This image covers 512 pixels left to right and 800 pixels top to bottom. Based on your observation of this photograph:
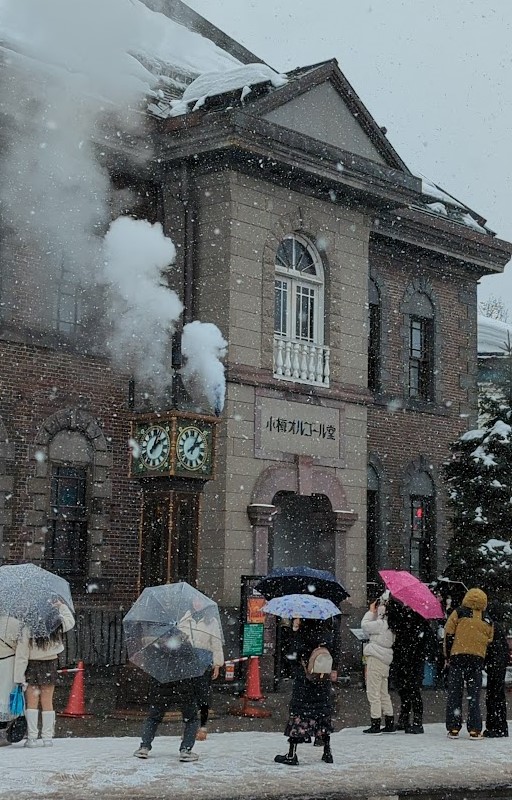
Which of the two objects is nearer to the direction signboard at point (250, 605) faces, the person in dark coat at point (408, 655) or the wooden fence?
the person in dark coat

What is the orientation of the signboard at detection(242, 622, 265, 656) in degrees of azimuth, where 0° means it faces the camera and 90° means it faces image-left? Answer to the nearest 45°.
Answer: approximately 0°

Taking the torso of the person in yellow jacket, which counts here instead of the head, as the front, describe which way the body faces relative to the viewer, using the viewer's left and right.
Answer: facing away from the viewer

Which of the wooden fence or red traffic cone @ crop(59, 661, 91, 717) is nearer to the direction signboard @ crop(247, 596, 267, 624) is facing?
the red traffic cone

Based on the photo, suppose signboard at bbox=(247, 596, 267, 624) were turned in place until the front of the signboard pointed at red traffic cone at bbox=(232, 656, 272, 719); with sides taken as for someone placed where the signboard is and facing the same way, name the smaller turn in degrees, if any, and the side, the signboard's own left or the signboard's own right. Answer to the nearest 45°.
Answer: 0° — it already faces it

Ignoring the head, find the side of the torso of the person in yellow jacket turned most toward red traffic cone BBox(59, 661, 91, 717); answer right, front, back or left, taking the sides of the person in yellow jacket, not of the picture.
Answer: left

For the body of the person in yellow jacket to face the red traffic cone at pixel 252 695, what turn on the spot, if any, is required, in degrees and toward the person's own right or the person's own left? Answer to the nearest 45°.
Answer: approximately 45° to the person's own left

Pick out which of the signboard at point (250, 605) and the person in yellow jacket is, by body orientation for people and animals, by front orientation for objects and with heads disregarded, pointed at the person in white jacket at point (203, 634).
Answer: the signboard

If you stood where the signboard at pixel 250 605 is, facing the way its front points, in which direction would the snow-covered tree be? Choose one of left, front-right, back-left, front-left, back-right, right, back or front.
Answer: back-left
